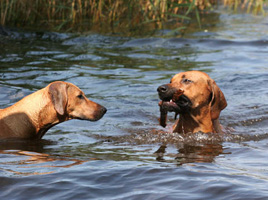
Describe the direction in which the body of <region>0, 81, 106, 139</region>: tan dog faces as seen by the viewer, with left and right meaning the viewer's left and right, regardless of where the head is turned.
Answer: facing to the right of the viewer

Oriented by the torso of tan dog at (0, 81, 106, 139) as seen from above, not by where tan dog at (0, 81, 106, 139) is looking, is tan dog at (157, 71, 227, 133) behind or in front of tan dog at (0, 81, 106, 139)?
in front
